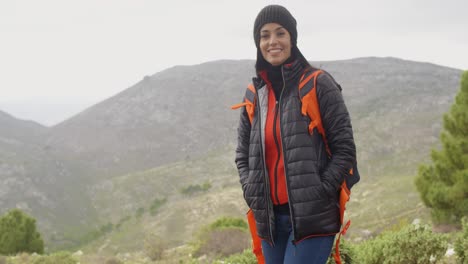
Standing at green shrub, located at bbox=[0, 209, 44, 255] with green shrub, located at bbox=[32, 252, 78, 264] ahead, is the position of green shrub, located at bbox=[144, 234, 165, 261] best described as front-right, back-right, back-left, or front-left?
front-left

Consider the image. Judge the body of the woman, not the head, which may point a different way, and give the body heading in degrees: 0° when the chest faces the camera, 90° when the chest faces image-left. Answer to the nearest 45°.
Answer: approximately 45°

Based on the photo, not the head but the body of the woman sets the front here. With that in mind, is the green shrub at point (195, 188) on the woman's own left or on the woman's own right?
on the woman's own right

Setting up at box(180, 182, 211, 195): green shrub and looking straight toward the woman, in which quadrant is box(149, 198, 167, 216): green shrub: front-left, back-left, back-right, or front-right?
front-right

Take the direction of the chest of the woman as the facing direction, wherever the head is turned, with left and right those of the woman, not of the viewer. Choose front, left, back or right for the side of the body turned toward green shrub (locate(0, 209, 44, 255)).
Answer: right

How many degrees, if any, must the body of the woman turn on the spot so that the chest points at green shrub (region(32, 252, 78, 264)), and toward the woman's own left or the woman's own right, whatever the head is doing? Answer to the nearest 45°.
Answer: approximately 90° to the woman's own right

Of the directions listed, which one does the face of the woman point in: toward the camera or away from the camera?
toward the camera

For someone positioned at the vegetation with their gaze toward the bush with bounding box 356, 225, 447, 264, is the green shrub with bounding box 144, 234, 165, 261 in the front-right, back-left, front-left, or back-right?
front-right

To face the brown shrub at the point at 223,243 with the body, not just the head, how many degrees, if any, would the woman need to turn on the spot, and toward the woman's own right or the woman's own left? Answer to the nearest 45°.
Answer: approximately 135° to the woman's own right

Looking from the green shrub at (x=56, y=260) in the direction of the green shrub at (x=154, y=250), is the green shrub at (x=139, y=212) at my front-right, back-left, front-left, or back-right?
front-left
